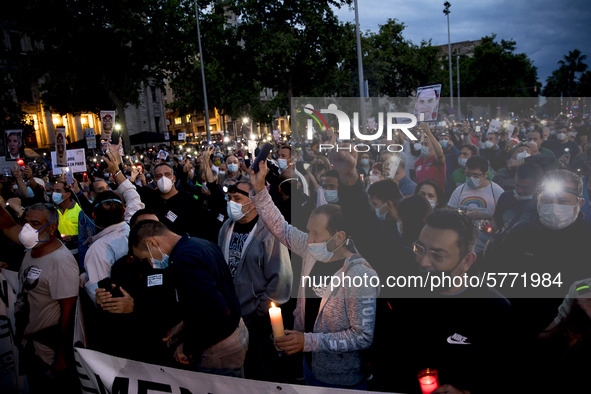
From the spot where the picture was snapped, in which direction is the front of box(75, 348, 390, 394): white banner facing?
facing the viewer

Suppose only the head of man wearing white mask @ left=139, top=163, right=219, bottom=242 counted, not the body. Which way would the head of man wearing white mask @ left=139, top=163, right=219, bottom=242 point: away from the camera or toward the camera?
toward the camera

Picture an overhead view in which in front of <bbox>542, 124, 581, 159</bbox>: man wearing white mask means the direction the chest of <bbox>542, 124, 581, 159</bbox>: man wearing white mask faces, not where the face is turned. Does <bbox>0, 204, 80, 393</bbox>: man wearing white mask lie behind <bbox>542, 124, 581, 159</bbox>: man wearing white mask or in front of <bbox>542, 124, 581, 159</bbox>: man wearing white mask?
in front

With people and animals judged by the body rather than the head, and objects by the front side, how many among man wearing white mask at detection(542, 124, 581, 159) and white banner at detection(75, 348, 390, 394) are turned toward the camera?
2

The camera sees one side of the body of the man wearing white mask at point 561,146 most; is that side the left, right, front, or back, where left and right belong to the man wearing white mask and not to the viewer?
front

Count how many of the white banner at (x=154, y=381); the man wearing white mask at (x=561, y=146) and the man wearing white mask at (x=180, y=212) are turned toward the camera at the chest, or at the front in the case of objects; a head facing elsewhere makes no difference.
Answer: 3

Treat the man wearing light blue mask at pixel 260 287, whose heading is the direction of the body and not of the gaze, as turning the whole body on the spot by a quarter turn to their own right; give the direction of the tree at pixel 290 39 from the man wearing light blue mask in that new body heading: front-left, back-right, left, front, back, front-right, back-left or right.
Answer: front-right

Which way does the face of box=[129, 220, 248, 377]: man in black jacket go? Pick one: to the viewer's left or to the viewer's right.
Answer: to the viewer's left

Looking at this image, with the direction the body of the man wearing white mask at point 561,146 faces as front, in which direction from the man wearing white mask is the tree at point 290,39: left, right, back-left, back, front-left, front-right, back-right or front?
back-right

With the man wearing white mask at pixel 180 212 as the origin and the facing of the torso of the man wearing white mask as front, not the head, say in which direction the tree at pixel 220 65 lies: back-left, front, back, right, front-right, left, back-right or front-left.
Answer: back

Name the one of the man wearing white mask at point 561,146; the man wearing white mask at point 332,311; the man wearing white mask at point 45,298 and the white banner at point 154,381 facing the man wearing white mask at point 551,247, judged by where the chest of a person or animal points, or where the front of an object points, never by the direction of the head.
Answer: the man wearing white mask at point 561,146

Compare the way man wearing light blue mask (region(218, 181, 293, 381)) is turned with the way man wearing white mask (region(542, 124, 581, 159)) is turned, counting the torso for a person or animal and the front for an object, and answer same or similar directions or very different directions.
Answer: same or similar directions
